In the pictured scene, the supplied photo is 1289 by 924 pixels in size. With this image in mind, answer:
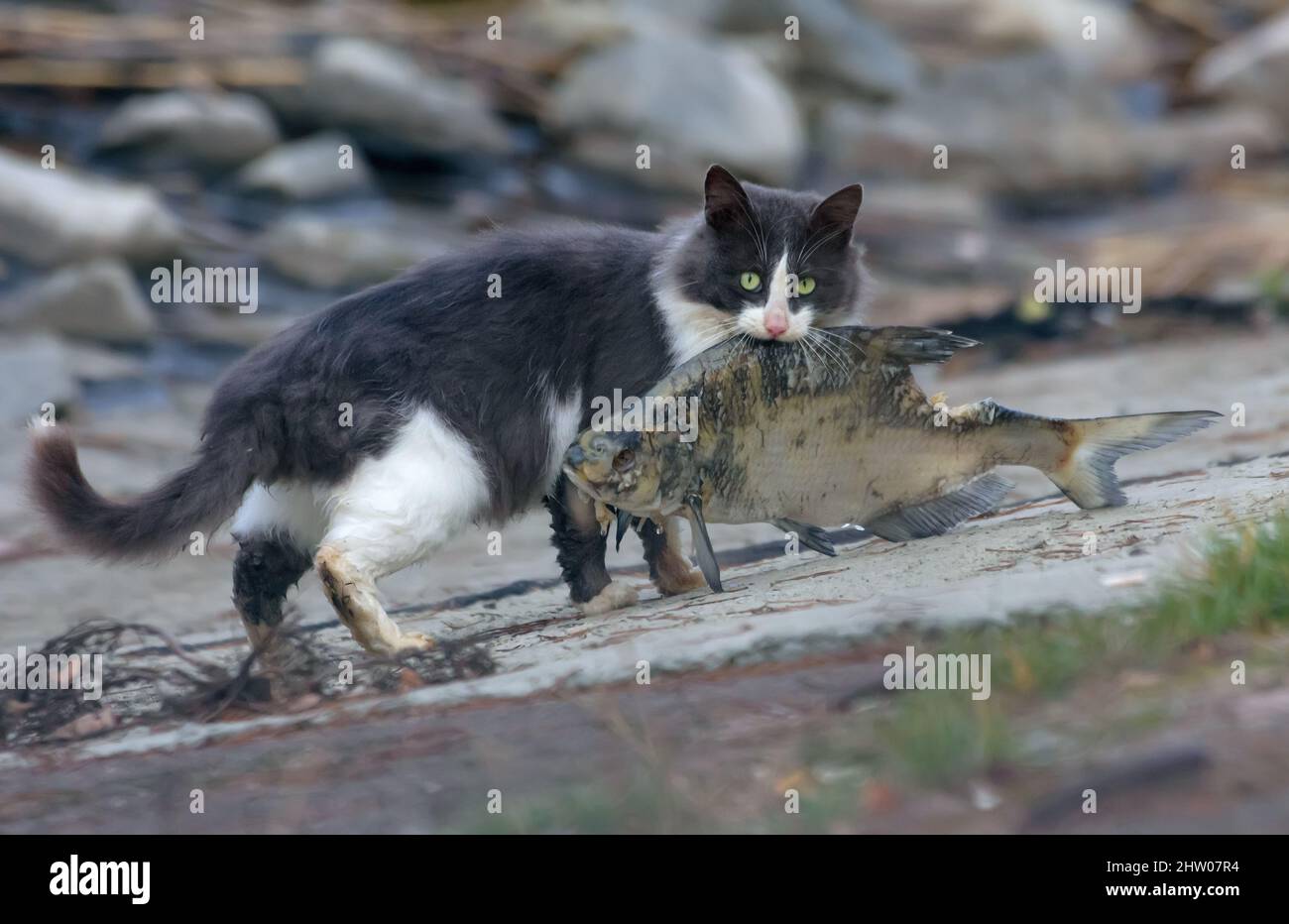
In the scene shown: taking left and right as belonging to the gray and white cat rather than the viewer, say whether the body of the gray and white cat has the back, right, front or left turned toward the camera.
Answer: right

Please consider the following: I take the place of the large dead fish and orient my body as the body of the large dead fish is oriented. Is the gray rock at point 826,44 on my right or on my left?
on my right

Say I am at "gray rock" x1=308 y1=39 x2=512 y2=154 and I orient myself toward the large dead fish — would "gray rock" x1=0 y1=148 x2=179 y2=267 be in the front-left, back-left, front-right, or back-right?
front-right

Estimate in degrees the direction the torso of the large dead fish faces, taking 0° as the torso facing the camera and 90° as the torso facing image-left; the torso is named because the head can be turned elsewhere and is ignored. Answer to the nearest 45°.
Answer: approximately 90°

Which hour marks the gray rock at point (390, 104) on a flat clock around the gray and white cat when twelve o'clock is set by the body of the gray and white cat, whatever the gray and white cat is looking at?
The gray rock is roughly at 9 o'clock from the gray and white cat.

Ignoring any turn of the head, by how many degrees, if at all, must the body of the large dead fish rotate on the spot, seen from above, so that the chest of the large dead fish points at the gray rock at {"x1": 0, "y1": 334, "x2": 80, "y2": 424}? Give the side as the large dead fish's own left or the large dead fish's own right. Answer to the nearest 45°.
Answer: approximately 45° to the large dead fish's own right

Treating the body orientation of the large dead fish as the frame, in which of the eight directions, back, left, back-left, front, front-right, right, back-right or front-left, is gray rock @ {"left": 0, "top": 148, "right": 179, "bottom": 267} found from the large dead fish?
front-right

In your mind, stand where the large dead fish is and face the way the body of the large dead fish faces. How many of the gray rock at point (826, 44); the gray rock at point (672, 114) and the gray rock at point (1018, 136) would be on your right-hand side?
3

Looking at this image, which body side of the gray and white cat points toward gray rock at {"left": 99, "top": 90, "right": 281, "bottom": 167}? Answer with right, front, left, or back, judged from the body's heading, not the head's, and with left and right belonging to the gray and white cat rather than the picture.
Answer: left

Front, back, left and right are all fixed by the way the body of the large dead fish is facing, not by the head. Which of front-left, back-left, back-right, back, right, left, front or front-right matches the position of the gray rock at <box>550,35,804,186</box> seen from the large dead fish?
right

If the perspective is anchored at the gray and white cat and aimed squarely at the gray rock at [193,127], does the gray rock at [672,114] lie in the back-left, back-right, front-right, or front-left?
front-right
